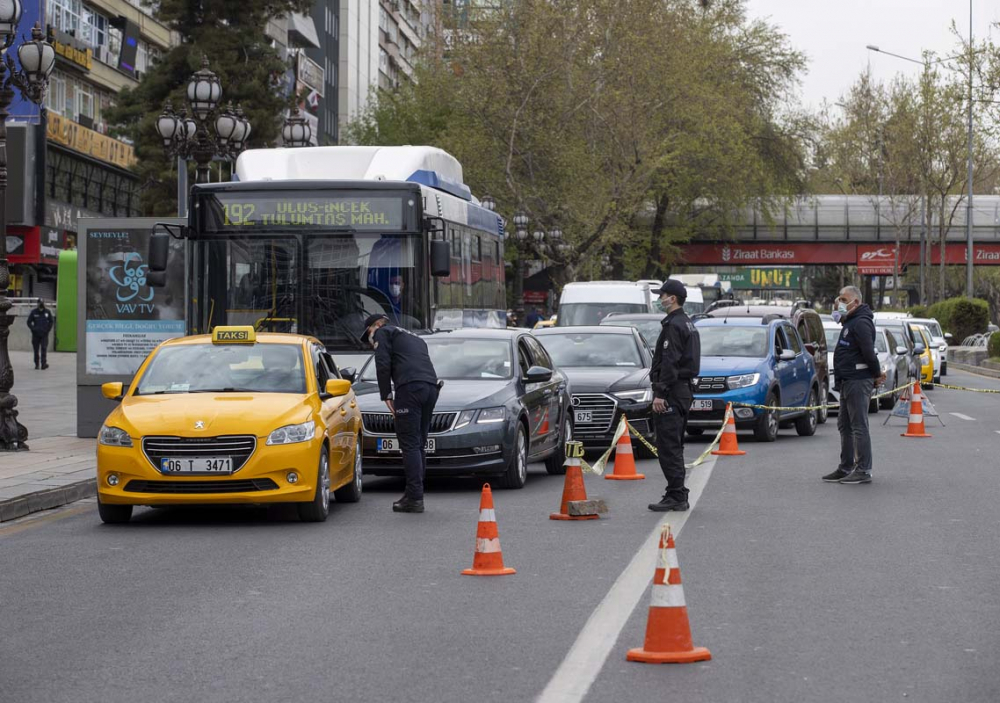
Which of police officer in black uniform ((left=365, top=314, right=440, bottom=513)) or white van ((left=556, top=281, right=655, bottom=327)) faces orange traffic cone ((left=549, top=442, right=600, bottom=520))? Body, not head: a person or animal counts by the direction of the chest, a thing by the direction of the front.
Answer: the white van

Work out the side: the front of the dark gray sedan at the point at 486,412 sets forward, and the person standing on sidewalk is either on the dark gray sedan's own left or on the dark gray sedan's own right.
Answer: on the dark gray sedan's own right

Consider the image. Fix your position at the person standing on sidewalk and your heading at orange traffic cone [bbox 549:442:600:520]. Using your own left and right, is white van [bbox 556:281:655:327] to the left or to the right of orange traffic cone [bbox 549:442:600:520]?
left

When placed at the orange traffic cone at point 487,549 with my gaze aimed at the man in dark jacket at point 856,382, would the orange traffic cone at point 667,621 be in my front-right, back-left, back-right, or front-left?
back-right

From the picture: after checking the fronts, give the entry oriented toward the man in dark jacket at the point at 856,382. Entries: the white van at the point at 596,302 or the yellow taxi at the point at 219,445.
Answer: the white van

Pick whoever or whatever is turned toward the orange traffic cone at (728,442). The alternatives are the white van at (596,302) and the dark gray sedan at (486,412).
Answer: the white van

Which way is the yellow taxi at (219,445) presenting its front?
toward the camera

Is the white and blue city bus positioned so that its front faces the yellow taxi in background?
no

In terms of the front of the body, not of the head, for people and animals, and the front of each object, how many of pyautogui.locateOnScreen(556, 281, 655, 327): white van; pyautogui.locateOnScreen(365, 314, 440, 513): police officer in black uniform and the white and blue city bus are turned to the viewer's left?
1

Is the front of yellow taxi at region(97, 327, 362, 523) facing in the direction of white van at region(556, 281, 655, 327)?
no

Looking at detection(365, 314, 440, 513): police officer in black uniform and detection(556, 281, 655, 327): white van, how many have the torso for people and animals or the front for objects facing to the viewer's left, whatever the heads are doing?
1

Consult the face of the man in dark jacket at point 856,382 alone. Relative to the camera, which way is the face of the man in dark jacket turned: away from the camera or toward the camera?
toward the camera

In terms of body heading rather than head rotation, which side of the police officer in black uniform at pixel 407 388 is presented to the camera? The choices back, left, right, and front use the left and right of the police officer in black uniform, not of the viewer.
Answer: left

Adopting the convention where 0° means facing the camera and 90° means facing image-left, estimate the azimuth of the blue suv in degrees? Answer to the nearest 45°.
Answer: approximately 45°

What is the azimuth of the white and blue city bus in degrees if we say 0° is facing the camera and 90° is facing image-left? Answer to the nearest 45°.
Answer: approximately 0°

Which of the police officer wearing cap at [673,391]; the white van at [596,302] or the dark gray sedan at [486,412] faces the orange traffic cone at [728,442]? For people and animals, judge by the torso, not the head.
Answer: the white van

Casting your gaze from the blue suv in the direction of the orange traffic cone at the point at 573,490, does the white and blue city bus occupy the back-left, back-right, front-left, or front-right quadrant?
front-right

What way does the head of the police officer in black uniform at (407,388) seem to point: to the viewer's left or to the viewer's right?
to the viewer's left
